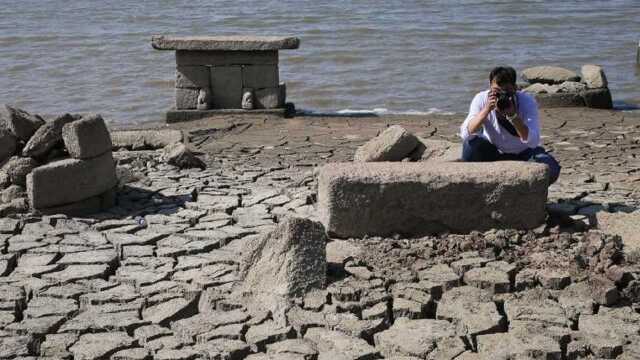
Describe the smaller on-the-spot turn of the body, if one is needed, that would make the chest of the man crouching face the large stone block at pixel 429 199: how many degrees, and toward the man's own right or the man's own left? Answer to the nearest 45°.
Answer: approximately 45° to the man's own right

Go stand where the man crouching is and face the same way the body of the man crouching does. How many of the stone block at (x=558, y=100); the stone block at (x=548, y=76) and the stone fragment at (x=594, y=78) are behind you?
3

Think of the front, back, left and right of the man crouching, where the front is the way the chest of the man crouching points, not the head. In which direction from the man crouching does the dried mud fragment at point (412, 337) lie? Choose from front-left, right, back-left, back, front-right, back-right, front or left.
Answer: front

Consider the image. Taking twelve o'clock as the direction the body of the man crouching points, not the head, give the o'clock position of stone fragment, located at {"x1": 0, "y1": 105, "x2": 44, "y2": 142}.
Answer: The stone fragment is roughly at 3 o'clock from the man crouching.

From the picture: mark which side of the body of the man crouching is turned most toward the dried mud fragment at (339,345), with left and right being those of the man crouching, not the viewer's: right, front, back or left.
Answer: front

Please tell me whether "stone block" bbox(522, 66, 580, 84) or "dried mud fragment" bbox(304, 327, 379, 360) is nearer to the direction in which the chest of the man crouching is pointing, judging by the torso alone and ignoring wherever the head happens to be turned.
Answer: the dried mud fragment

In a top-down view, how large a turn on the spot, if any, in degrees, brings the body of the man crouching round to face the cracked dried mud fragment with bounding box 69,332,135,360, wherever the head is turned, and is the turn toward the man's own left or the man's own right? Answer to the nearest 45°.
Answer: approximately 45° to the man's own right

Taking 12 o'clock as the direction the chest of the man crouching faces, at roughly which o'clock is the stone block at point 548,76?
The stone block is roughly at 6 o'clock from the man crouching.

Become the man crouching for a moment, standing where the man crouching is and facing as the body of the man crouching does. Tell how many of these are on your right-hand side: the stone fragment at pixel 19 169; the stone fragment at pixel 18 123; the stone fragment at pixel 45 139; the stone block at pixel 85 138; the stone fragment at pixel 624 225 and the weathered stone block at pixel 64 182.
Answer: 5

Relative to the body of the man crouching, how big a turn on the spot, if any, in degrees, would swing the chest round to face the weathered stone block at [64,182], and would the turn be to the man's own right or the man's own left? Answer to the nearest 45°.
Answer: approximately 90° to the man's own right

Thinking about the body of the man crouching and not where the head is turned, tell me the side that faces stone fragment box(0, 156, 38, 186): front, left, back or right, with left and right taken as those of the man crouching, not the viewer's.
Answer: right

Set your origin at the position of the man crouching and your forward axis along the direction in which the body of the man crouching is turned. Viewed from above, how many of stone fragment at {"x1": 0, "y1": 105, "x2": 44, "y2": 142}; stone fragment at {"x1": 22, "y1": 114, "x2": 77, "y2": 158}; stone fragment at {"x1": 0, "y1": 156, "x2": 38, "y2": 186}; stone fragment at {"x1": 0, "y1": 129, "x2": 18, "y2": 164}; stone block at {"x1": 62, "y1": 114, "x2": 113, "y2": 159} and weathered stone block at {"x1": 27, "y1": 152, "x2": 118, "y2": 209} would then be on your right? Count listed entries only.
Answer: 6

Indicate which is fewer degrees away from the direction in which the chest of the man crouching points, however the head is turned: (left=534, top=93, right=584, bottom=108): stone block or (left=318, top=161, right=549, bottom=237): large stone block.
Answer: the large stone block

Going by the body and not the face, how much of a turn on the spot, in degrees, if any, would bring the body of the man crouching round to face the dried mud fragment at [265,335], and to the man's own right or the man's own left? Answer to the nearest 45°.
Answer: approximately 45° to the man's own right

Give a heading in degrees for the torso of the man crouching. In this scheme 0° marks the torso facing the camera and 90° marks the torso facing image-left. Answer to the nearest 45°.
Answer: approximately 0°

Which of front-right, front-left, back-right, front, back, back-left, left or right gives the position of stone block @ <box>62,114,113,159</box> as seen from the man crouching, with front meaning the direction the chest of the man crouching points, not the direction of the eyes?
right
